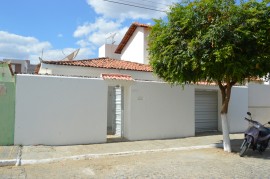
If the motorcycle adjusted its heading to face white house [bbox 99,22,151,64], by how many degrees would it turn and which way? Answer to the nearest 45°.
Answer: approximately 90° to its right

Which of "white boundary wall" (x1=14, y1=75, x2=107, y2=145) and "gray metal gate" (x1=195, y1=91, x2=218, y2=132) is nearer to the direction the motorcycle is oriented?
the white boundary wall

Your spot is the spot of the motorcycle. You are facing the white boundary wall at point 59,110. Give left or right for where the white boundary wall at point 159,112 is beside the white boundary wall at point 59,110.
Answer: right

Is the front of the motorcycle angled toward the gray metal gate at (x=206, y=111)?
no

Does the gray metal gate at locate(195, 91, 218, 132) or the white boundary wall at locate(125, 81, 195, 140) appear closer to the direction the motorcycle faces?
the white boundary wall

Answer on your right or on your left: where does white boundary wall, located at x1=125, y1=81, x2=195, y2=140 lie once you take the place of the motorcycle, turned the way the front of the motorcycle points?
on your right

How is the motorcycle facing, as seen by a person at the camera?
facing the viewer and to the left of the viewer

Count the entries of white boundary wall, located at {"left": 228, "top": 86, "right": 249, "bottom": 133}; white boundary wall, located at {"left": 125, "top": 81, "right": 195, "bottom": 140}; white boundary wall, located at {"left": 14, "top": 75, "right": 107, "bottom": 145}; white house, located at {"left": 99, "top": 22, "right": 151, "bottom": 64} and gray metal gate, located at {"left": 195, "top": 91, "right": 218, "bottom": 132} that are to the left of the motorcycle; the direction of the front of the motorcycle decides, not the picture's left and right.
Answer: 0

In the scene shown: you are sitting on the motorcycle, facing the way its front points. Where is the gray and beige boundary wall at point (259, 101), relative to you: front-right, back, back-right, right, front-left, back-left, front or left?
back-right

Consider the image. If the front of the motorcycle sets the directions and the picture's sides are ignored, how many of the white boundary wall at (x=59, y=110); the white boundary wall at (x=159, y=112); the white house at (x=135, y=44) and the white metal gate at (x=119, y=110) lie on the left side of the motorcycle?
0

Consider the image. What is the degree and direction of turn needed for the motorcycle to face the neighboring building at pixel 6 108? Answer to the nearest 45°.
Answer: approximately 45° to its right

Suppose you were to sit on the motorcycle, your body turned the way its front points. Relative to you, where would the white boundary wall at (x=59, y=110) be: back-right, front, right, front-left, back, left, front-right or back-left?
front-right

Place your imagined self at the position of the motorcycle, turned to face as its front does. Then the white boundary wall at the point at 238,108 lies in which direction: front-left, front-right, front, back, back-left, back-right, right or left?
back-right
